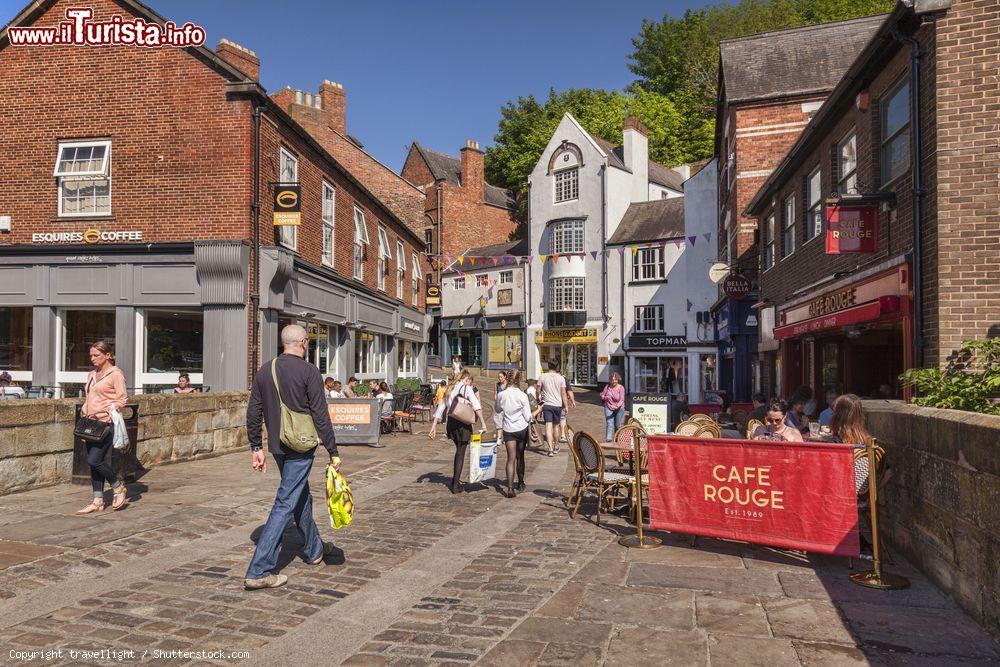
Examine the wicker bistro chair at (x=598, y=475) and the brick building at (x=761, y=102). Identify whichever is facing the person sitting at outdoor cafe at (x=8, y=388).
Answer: the brick building

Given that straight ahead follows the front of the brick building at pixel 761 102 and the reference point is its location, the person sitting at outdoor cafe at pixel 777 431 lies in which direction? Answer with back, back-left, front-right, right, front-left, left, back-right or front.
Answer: front-left

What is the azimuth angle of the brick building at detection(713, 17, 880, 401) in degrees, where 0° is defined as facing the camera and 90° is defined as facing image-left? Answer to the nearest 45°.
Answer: approximately 45°

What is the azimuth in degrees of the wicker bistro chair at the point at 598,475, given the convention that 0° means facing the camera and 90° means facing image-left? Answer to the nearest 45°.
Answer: approximately 225°

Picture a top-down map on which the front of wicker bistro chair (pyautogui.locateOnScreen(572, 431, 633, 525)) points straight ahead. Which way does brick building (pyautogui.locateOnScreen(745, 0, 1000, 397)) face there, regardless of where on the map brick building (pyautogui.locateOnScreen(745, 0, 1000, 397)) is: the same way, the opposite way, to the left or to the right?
the opposite way

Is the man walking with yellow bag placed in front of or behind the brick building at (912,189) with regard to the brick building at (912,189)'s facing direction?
in front

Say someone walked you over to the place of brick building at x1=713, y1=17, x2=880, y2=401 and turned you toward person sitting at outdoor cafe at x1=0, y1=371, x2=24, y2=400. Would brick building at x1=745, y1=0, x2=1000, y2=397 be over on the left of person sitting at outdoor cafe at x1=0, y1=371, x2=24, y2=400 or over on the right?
left

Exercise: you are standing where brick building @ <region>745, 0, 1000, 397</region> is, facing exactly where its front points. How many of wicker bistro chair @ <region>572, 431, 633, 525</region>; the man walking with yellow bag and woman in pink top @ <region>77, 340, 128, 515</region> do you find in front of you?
3

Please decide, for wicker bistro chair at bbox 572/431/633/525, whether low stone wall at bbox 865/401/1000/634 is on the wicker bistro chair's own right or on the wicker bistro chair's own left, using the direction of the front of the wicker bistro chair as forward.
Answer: on the wicker bistro chair's own right
